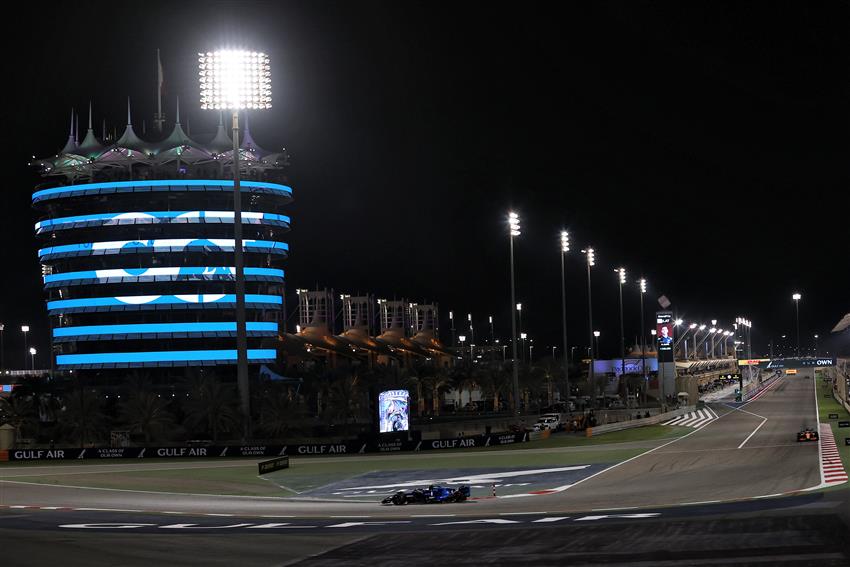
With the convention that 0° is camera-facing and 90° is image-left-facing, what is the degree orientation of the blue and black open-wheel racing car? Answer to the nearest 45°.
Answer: approximately 90°
